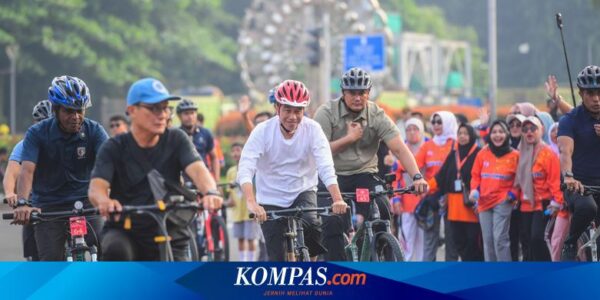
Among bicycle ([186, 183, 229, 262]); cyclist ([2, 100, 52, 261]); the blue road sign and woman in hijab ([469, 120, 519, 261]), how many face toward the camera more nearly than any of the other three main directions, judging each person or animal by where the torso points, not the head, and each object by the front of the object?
4

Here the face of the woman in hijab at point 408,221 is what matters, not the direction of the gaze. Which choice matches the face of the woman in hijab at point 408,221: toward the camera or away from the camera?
toward the camera

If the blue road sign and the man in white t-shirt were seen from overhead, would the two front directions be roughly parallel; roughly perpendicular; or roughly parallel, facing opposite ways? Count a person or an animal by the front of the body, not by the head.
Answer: roughly parallel

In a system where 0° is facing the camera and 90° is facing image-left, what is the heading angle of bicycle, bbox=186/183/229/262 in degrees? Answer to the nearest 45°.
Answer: approximately 0°

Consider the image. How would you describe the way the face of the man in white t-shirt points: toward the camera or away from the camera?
toward the camera

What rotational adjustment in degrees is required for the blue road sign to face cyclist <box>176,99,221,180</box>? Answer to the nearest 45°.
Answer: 0° — it already faces them

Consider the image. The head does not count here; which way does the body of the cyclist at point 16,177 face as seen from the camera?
toward the camera

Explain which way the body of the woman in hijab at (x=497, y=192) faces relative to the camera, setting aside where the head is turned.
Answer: toward the camera

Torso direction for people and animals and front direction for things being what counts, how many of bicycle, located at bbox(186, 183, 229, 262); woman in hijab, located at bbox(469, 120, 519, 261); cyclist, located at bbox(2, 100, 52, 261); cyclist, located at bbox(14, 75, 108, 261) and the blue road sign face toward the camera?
5

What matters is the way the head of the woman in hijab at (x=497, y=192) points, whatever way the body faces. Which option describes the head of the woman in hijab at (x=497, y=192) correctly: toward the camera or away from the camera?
toward the camera

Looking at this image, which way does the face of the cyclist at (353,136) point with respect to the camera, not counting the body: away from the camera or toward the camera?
toward the camera

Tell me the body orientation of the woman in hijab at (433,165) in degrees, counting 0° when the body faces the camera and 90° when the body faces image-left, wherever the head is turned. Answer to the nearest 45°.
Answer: approximately 45°

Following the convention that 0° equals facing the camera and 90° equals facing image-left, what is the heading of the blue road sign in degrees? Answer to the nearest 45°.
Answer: approximately 0°

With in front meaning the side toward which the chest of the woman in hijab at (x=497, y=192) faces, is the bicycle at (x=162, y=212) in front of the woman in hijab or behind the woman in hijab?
in front

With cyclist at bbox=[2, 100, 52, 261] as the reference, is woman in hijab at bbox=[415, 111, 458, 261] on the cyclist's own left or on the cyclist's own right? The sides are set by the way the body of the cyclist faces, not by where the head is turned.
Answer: on the cyclist's own left

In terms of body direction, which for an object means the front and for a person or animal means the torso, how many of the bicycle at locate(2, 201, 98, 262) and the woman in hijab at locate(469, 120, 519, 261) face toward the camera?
2

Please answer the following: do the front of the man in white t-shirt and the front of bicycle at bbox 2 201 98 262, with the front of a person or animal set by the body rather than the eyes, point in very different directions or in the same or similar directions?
same or similar directions

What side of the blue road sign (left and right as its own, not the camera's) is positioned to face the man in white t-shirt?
front
